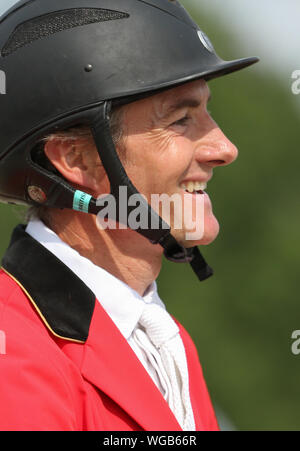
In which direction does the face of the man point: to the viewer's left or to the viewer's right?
to the viewer's right

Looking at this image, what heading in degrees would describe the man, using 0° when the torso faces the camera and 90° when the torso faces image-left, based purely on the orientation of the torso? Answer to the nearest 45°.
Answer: approximately 270°
